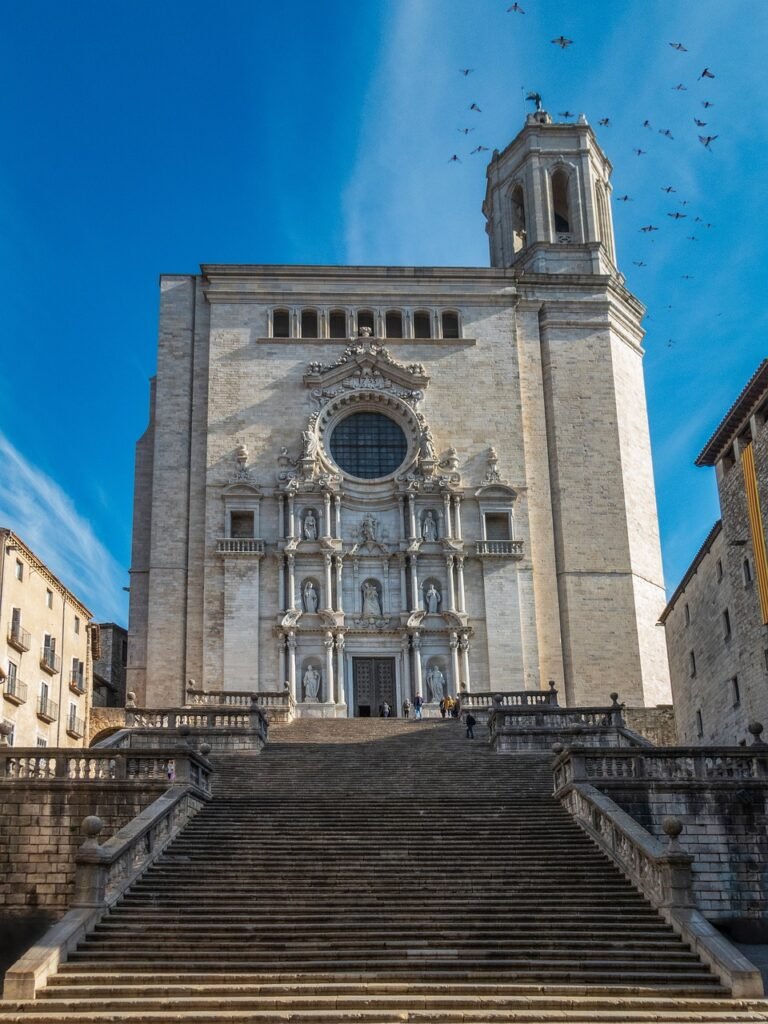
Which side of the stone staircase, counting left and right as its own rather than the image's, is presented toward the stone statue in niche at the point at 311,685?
back

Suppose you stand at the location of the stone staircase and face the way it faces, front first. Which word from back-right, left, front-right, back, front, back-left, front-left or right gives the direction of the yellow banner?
back-left

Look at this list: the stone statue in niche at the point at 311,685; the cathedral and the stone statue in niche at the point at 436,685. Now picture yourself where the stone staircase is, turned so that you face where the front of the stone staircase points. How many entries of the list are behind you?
3

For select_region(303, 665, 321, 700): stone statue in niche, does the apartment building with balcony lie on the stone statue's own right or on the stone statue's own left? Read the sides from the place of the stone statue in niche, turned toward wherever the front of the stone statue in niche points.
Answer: on the stone statue's own right

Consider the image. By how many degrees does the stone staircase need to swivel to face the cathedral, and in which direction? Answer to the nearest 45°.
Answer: approximately 180°

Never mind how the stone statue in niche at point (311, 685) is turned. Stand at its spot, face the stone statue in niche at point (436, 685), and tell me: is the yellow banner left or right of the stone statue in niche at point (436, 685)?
right

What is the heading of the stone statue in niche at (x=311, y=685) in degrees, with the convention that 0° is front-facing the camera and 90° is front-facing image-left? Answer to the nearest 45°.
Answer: approximately 0°
